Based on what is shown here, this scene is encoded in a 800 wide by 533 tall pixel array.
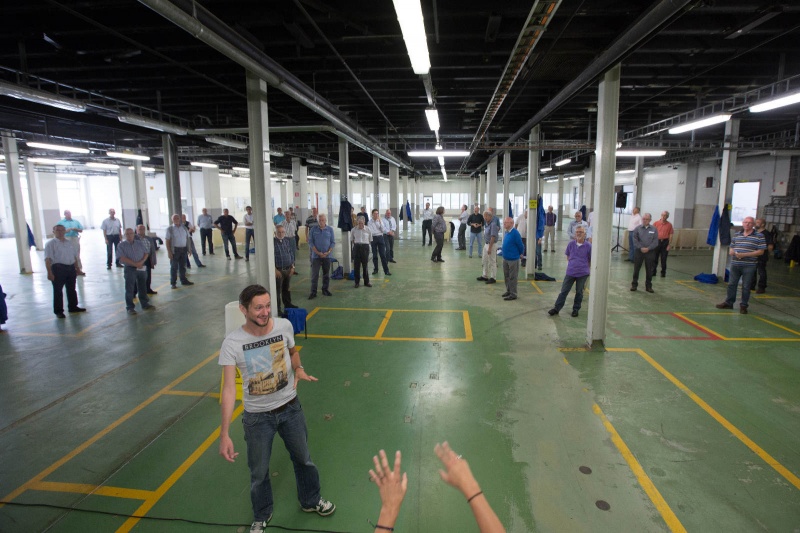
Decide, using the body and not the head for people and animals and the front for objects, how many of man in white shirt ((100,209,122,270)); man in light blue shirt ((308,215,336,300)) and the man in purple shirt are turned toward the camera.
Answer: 3

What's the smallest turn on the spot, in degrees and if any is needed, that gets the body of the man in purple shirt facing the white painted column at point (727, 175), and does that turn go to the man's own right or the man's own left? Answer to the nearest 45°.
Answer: approximately 135° to the man's own left

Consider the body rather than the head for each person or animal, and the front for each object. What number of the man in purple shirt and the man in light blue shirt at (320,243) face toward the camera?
2

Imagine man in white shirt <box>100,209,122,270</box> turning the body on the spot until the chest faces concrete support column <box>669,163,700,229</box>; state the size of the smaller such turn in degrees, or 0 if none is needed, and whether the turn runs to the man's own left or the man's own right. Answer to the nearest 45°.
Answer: approximately 90° to the man's own left

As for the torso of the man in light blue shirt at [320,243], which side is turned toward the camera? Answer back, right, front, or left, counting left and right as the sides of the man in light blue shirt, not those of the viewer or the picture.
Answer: front

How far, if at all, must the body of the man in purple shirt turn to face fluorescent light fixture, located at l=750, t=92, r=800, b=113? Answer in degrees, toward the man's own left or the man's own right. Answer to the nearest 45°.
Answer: approximately 135° to the man's own left

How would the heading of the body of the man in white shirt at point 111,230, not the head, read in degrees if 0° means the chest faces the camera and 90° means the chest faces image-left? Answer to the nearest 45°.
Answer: approximately 0°

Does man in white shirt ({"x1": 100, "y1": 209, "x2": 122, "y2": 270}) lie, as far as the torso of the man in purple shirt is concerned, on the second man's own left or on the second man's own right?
on the second man's own right

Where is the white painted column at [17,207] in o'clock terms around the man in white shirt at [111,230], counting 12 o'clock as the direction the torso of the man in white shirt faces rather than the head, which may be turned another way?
The white painted column is roughly at 4 o'clock from the man in white shirt.

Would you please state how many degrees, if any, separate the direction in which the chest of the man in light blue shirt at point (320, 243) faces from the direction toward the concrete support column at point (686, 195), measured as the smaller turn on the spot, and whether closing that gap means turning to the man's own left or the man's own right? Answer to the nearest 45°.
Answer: approximately 135° to the man's own left
